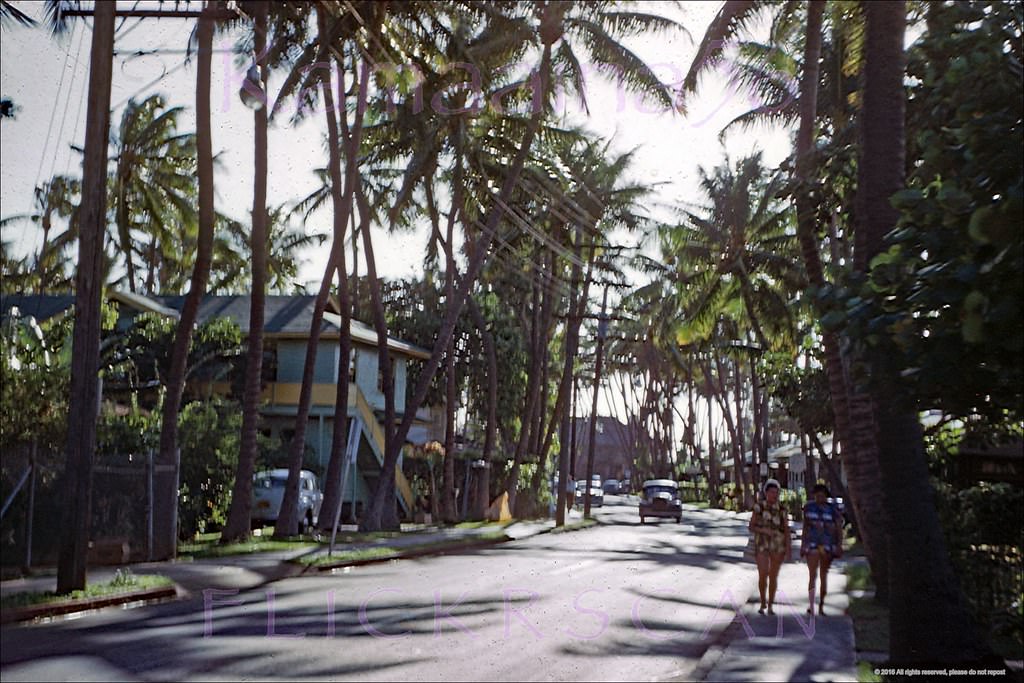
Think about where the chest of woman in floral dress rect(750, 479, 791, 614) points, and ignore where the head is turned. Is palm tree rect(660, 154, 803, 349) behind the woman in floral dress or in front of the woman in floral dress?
behind

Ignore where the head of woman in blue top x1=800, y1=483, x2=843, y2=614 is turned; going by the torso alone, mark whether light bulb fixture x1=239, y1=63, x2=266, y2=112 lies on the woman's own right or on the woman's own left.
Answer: on the woman's own right

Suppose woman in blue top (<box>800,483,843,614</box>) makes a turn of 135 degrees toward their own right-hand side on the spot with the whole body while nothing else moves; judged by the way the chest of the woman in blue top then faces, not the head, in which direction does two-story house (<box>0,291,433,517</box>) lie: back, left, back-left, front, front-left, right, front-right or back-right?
front

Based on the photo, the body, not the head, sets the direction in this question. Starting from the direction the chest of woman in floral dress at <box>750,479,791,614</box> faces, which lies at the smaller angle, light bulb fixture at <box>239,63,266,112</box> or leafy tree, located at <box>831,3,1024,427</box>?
the leafy tree

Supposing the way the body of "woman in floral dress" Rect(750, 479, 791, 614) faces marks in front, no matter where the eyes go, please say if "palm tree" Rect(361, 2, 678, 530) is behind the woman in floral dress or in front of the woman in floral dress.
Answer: behind

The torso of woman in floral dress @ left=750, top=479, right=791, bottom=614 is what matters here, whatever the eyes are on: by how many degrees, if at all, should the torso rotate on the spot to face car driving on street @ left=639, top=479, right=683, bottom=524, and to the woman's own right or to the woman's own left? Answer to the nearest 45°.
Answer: approximately 180°
